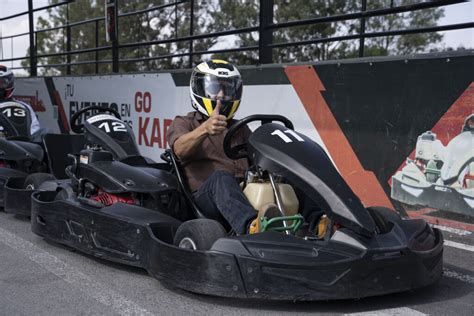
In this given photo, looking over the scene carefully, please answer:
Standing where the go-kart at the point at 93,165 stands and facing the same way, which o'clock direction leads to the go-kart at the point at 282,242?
the go-kart at the point at 282,242 is roughly at 1 o'clock from the go-kart at the point at 93,165.

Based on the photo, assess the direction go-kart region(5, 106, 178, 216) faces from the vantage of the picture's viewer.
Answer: facing the viewer and to the right of the viewer

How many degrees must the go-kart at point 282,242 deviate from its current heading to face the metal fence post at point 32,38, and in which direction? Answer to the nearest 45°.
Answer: approximately 180°

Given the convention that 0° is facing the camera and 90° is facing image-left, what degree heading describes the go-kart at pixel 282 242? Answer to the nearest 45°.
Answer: approximately 315°

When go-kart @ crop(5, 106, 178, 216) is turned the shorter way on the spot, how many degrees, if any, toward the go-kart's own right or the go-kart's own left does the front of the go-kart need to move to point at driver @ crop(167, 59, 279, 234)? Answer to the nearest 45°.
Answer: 0° — it already faces them

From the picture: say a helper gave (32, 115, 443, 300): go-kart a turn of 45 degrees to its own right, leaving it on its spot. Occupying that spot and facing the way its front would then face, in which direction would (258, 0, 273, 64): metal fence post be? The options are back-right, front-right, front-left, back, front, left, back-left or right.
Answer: back

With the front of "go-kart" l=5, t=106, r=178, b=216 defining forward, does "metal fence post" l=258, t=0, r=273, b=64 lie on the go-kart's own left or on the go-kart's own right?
on the go-kart's own left

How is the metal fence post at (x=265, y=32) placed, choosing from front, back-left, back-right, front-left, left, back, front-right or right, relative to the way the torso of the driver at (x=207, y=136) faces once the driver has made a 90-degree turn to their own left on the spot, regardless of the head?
front-left

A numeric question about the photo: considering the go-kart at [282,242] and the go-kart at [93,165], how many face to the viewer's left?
0

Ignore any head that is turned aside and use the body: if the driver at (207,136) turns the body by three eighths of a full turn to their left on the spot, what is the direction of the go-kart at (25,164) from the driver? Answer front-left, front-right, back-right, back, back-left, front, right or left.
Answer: front-left

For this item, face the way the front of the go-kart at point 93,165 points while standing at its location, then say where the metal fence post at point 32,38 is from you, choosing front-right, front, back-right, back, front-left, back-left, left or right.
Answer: back-left
